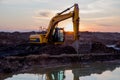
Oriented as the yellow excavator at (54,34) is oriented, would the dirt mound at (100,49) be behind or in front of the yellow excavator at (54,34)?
in front

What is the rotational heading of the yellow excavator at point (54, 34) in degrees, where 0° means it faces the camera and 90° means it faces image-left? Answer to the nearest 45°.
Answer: approximately 270°
